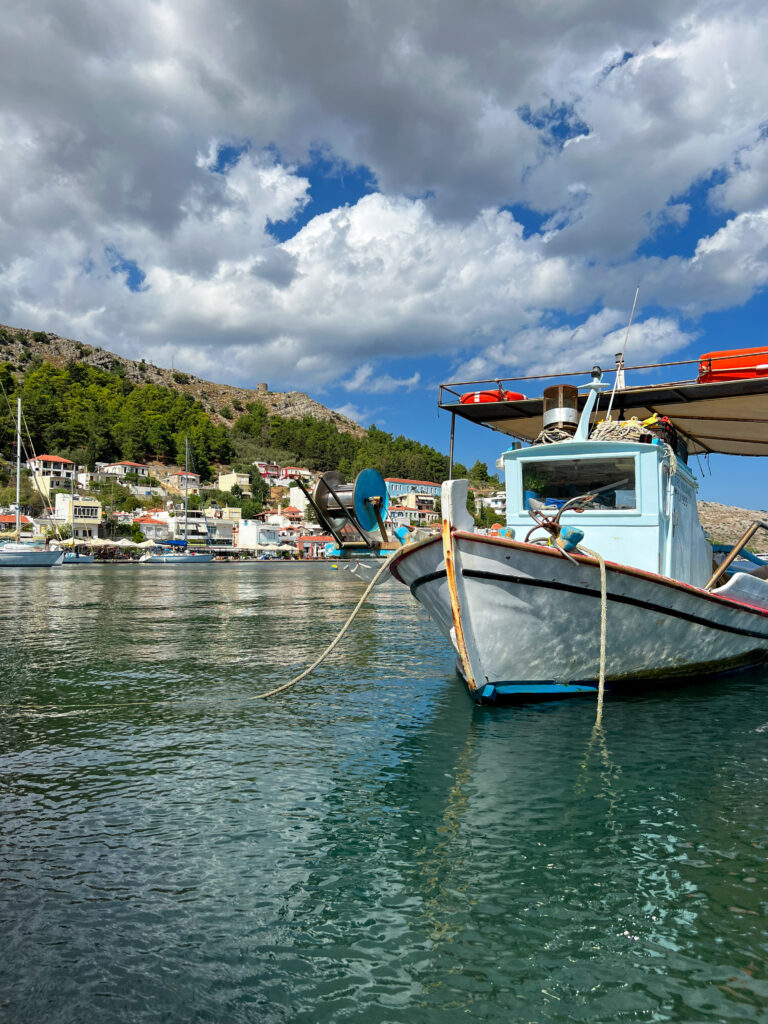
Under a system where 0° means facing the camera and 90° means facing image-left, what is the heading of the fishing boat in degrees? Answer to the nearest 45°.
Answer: approximately 45°
